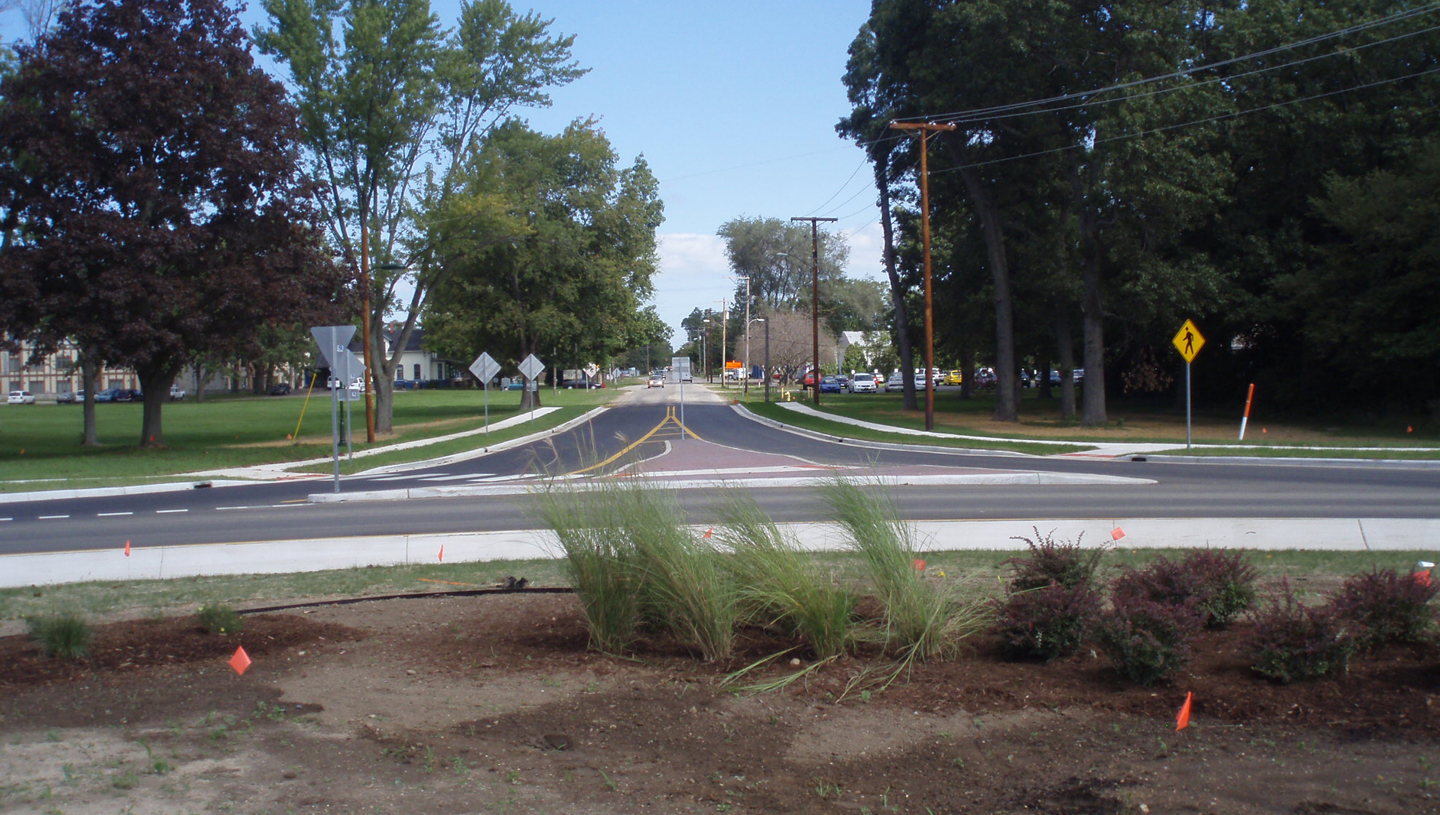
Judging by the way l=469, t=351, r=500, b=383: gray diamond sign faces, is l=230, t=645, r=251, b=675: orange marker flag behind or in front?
behind

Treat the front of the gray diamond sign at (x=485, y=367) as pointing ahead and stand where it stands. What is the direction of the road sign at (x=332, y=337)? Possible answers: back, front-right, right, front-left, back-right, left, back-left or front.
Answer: back

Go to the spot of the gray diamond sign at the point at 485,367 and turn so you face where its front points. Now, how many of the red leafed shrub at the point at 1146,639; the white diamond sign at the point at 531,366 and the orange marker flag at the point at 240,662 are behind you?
2

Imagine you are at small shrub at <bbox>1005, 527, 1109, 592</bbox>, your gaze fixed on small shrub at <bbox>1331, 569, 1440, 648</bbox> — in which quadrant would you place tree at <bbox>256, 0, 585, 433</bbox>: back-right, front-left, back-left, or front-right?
back-left

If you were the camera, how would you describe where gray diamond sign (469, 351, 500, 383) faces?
facing away from the viewer

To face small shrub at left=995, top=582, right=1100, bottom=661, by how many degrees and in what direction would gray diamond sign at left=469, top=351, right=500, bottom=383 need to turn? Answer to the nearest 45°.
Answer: approximately 180°

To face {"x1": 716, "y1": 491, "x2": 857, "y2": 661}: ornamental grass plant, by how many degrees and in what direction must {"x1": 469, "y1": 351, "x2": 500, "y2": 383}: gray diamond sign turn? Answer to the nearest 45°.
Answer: approximately 180°

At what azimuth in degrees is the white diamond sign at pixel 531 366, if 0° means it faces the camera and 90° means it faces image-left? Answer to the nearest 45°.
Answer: approximately 180°

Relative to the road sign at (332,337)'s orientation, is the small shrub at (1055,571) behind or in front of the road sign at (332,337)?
behind

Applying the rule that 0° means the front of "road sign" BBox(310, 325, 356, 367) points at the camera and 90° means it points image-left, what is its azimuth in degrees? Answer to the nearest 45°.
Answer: approximately 180°
